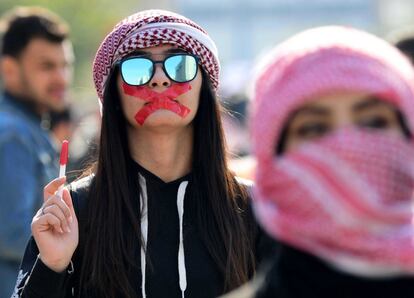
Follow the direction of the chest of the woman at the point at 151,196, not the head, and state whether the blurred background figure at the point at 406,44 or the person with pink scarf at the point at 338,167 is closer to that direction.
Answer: the person with pink scarf

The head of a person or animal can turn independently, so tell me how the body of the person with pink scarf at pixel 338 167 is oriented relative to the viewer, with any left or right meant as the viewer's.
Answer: facing the viewer

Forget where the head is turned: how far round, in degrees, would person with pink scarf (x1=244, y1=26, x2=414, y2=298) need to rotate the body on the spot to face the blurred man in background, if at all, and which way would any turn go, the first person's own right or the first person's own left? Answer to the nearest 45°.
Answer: approximately 135° to the first person's own right

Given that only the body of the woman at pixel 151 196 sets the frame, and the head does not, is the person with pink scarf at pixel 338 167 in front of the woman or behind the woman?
in front

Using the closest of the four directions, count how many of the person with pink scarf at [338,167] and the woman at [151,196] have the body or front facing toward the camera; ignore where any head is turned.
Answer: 2

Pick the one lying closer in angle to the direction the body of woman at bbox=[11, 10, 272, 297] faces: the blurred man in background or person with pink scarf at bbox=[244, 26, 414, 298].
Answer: the person with pink scarf

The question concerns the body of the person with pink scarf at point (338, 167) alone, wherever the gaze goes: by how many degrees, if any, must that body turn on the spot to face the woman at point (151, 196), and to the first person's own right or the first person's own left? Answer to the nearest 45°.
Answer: approximately 135° to the first person's own right

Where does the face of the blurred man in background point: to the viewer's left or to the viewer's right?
to the viewer's right

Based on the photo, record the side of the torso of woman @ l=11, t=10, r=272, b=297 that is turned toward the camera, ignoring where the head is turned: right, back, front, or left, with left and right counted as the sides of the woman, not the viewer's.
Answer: front

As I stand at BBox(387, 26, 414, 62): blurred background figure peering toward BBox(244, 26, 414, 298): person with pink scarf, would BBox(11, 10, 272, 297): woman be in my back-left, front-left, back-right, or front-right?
front-right

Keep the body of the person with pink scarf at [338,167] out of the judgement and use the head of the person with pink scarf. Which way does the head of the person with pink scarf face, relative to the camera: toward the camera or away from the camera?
toward the camera
